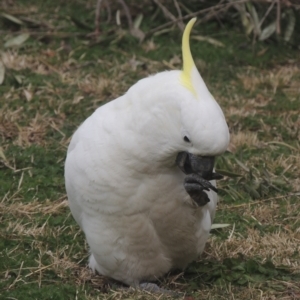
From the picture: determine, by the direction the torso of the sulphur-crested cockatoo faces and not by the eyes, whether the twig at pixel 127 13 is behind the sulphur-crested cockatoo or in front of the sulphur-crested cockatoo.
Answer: behind

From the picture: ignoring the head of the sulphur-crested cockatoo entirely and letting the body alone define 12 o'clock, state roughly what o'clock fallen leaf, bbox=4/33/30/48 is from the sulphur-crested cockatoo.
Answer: The fallen leaf is roughly at 7 o'clock from the sulphur-crested cockatoo.

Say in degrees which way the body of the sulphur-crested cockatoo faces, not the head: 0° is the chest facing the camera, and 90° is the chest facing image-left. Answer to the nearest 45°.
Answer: approximately 315°

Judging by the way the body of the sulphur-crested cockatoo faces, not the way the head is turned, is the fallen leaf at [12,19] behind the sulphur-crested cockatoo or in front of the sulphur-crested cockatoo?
behind
